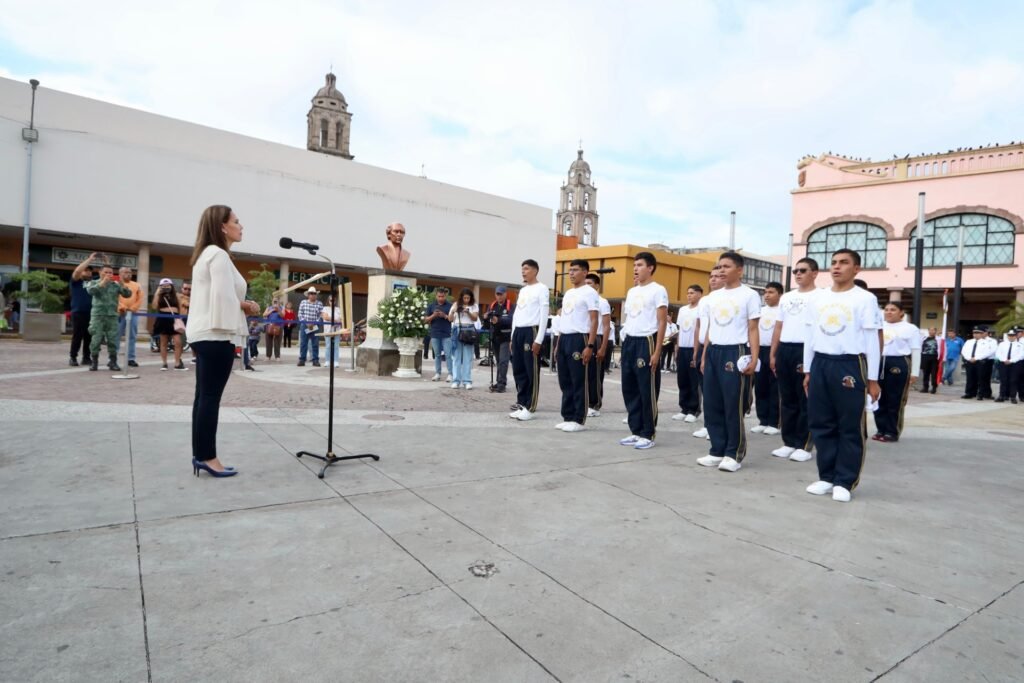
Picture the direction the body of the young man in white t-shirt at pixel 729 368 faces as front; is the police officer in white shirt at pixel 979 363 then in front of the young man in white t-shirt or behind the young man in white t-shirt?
behind

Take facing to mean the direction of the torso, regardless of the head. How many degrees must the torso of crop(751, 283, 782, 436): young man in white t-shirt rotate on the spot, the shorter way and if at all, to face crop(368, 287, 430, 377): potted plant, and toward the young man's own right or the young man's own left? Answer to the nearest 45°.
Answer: approximately 45° to the young man's own right

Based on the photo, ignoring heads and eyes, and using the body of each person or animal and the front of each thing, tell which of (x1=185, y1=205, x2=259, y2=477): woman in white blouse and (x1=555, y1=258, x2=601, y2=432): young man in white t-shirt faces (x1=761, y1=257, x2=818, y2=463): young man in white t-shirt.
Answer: the woman in white blouse

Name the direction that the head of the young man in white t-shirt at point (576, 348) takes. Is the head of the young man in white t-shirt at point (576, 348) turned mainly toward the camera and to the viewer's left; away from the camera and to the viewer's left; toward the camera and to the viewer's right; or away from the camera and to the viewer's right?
toward the camera and to the viewer's left

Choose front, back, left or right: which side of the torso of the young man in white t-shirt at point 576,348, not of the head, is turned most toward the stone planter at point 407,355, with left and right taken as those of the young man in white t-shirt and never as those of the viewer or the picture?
right

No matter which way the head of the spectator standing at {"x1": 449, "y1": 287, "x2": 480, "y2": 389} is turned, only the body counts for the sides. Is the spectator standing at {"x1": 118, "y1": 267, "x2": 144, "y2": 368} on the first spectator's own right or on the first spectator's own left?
on the first spectator's own right

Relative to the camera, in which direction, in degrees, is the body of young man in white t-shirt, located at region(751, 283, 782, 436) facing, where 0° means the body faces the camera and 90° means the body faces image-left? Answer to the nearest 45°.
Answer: approximately 45°

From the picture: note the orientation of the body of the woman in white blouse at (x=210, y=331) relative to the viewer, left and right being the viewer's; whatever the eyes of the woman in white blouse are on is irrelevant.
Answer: facing to the right of the viewer

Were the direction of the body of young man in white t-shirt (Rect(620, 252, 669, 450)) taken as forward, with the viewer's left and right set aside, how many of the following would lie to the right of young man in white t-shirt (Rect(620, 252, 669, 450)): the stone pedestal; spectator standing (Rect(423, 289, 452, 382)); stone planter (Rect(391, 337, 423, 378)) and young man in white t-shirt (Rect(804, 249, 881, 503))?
3

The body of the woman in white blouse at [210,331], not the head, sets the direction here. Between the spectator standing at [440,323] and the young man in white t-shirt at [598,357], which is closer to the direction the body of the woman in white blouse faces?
the young man in white t-shirt

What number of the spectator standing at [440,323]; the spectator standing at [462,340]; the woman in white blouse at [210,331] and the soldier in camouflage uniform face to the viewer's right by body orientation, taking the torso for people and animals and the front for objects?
1

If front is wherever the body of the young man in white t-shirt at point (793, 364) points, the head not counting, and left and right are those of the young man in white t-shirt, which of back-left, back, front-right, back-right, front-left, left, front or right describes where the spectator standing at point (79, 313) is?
front-right

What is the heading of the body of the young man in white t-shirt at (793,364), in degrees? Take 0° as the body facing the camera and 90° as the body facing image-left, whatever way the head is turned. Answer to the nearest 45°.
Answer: approximately 45°

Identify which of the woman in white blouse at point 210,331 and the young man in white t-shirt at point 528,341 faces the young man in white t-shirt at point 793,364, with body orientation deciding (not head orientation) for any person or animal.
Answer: the woman in white blouse

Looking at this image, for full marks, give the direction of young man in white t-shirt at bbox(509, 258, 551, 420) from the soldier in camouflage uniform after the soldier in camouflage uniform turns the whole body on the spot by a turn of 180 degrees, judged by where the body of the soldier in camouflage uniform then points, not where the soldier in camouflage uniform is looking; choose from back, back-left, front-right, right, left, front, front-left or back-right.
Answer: back-right

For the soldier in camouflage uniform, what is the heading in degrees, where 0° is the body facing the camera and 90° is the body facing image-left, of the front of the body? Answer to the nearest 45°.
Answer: approximately 0°
